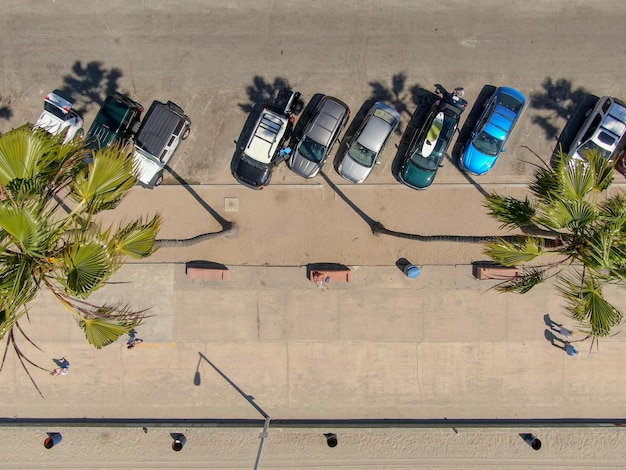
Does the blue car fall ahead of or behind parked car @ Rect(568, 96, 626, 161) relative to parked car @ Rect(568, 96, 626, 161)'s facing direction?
ahead

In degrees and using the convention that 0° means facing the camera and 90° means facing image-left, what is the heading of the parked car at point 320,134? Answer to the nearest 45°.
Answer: approximately 45°

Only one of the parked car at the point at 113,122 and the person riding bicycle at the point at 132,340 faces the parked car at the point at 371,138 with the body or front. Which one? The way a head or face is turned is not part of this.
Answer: the person riding bicycle

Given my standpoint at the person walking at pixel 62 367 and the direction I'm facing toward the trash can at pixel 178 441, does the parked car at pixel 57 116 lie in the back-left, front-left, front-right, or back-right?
back-left

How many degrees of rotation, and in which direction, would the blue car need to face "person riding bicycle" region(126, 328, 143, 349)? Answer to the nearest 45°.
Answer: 0° — it already faces them
